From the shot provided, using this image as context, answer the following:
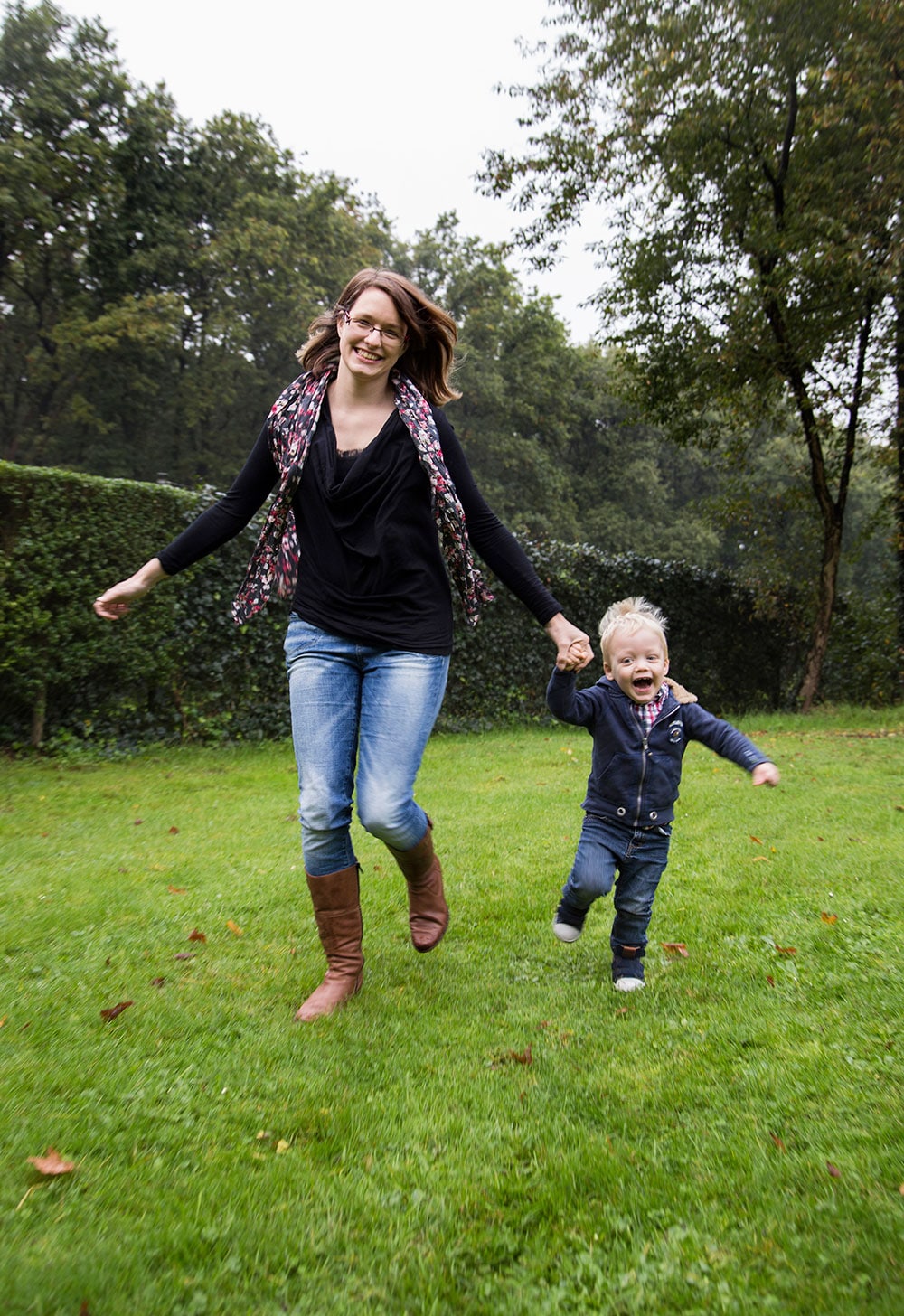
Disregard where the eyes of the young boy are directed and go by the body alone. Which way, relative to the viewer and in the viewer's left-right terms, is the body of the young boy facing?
facing the viewer

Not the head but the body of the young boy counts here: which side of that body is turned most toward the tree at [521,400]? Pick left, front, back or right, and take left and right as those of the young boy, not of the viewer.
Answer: back

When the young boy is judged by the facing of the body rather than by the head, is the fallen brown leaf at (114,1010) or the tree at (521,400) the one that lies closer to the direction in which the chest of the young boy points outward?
the fallen brown leaf

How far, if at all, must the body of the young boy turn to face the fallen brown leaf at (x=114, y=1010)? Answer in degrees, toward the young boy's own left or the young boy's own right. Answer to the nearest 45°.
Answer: approximately 45° to the young boy's own right

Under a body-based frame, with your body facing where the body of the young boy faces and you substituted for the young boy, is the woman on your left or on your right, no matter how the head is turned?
on your right

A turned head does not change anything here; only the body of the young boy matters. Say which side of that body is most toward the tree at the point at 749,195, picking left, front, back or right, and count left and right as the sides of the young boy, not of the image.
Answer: back

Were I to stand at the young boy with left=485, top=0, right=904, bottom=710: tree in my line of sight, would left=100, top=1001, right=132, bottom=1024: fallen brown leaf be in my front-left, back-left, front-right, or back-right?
back-left

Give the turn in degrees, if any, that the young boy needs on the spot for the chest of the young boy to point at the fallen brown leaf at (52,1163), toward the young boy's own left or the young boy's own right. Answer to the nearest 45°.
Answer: approximately 45° to the young boy's own right

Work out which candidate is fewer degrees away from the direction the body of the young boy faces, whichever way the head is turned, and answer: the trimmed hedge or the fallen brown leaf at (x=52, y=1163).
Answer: the fallen brown leaf

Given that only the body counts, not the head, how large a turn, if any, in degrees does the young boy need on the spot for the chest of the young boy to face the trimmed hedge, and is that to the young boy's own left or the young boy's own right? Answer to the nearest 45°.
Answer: approximately 135° to the young boy's own right
